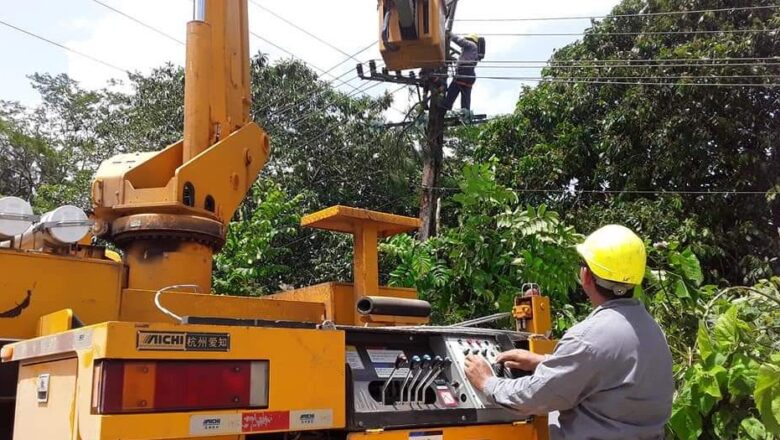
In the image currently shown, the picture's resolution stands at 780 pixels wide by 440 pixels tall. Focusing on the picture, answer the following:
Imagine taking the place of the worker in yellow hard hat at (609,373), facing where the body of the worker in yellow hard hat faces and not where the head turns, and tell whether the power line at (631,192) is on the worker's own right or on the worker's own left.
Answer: on the worker's own right

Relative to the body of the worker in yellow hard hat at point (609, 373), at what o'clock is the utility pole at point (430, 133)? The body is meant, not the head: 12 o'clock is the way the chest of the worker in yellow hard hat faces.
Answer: The utility pole is roughly at 1 o'clock from the worker in yellow hard hat.

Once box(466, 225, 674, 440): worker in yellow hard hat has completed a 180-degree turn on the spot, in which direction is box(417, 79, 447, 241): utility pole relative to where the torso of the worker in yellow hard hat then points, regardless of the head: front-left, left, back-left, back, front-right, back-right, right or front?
back-left

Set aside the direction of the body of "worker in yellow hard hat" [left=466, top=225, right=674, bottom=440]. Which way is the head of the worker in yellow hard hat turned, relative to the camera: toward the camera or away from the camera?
away from the camera

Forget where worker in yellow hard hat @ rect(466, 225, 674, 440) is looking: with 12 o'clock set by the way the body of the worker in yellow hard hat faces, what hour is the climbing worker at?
The climbing worker is roughly at 1 o'clock from the worker in yellow hard hat.

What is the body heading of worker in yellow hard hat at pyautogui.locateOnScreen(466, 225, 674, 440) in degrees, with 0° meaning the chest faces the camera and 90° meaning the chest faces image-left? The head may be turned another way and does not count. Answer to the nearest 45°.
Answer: approximately 135°
